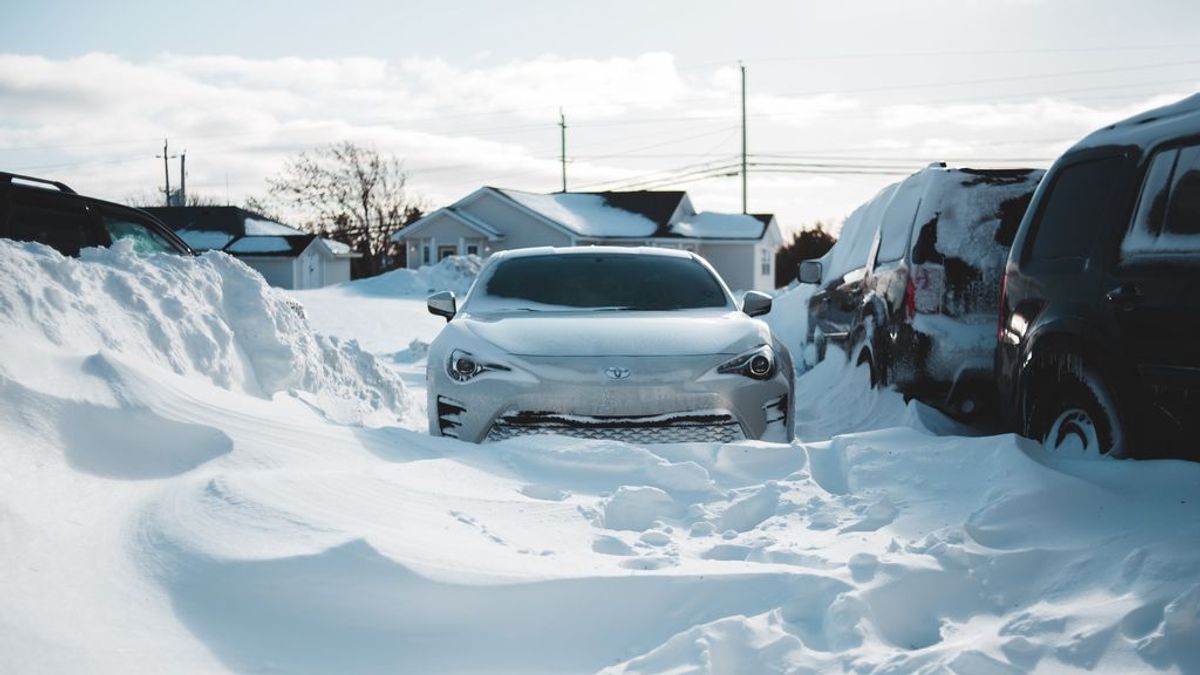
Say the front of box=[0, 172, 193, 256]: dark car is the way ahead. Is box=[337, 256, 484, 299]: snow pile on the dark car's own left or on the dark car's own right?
on the dark car's own left

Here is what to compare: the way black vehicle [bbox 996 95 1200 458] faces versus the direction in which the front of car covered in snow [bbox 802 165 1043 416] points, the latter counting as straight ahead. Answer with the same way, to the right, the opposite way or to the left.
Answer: the opposite way

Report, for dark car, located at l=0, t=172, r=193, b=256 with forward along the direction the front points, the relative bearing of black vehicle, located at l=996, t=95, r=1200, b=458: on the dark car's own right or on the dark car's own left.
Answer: on the dark car's own right

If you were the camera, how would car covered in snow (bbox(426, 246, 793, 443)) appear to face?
facing the viewer

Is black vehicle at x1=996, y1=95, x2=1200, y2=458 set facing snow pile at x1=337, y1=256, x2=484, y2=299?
no

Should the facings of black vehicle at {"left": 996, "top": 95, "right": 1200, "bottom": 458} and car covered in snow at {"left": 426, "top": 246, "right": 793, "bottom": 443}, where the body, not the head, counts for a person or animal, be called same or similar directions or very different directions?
same or similar directions

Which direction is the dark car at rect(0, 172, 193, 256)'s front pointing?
to the viewer's right

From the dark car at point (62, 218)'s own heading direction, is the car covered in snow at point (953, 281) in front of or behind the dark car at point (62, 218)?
in front

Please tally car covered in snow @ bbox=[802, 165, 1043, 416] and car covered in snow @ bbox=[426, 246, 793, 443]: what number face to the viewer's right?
0

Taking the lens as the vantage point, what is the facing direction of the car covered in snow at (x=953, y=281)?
facing away from the viewer and to the left of the viewer

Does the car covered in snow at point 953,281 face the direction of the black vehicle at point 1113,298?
no

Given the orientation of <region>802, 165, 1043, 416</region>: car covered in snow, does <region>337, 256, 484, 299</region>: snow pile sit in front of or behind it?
in front

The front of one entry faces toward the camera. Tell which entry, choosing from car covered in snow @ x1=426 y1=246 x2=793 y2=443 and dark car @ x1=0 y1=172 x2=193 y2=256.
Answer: the car covered in snow

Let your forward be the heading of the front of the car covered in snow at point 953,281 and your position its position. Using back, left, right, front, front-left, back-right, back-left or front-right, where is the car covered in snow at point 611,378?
left

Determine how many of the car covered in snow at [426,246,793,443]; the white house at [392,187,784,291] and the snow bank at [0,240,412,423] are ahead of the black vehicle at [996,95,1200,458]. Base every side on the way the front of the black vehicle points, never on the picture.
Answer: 0

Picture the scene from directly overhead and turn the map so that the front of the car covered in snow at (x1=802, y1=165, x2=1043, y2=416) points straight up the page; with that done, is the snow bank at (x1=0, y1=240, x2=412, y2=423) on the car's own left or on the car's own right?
on the car's own left

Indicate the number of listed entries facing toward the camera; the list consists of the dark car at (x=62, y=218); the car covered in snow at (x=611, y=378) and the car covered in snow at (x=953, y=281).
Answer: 1

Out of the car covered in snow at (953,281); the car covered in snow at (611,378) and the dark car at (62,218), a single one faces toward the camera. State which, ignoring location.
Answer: the car covered in snow at (611,378)

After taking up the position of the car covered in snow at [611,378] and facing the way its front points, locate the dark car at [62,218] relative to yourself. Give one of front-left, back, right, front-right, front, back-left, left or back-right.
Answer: back-right
